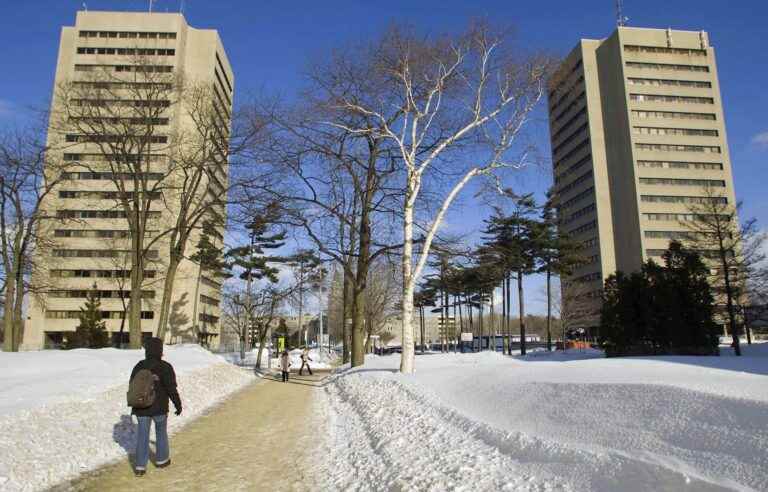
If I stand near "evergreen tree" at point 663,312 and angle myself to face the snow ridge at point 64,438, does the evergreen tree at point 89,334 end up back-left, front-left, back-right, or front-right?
front-right

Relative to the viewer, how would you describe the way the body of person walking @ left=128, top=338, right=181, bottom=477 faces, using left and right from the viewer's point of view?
facing away from the viewer and to the right of the viewer

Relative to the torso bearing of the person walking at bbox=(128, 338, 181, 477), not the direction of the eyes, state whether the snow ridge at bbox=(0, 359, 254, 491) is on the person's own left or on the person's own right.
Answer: on the person's own left

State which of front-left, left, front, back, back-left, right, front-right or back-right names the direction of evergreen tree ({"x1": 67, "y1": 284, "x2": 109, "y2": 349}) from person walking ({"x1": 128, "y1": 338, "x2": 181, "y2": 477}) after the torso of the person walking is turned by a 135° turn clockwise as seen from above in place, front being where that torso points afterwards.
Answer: back

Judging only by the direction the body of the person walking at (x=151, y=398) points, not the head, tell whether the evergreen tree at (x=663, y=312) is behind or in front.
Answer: in front

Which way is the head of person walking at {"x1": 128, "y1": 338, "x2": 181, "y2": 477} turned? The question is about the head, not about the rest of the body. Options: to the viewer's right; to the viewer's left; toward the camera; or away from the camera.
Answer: away from the camera
